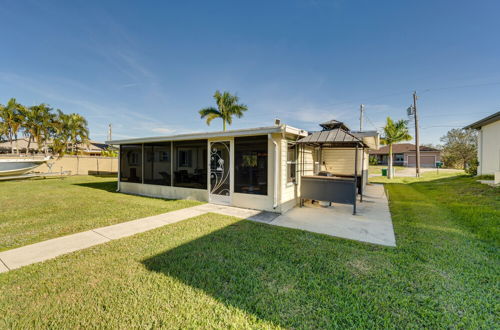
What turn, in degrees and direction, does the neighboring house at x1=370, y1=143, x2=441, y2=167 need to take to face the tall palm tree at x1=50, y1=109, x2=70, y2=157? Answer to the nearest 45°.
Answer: approximately 45° to its right

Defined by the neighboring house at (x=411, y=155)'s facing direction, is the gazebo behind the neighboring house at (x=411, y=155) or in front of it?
in front

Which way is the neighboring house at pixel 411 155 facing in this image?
toward the camera

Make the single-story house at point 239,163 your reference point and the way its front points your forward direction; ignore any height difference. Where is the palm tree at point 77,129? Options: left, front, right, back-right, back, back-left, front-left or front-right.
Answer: right

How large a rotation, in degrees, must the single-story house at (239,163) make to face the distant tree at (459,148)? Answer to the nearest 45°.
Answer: approximately 180°

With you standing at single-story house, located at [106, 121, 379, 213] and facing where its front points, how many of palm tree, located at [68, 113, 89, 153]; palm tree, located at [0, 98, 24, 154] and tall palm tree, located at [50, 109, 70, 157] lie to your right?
3

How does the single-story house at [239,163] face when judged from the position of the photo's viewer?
facing the viewer and to the left of the viewer

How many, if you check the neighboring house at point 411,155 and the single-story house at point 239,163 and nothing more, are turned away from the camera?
0

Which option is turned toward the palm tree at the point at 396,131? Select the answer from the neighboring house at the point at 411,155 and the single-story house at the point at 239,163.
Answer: the neighboring house

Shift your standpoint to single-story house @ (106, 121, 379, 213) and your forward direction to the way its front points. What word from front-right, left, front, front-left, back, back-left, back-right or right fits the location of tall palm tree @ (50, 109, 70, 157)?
right

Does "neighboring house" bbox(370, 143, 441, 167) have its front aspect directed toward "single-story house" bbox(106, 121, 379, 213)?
yes

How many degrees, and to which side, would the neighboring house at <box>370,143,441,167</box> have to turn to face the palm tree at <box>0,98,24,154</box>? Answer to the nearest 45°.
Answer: approximately 45° to its right

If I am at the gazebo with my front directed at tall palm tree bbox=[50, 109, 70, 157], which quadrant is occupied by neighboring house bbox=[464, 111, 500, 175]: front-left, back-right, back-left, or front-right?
back-right

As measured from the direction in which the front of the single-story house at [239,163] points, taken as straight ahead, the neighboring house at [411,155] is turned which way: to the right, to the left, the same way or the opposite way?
the same way

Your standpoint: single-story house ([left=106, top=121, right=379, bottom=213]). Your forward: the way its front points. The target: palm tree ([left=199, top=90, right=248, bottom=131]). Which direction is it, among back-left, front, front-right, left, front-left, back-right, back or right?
back-right
